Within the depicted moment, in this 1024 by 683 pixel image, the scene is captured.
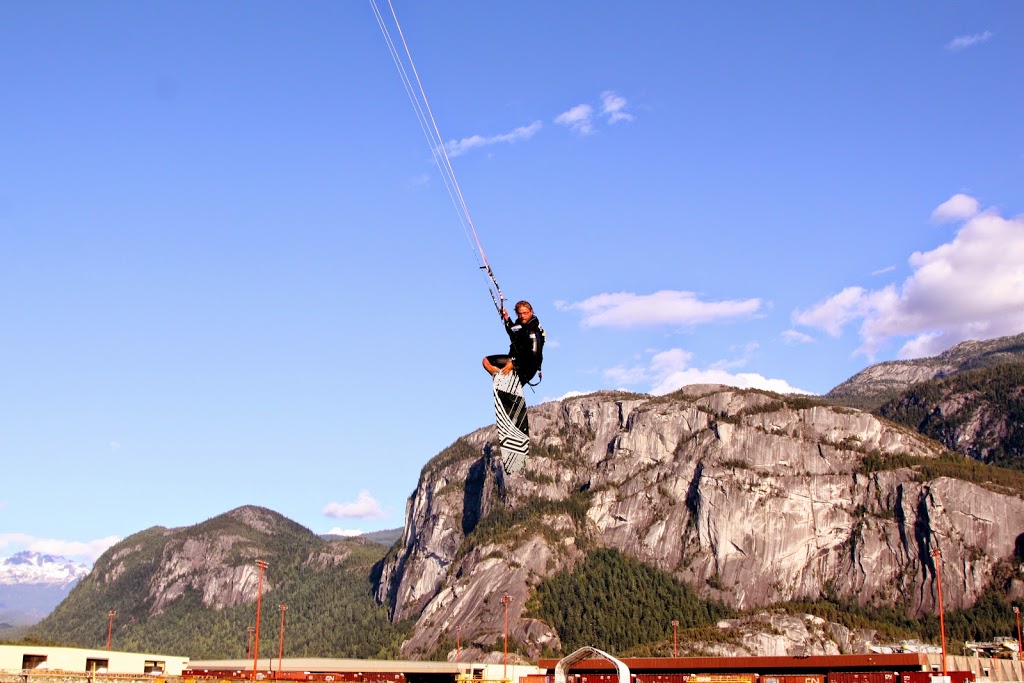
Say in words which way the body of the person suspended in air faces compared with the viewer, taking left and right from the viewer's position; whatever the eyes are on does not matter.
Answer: facing the viewer and to the left of the viewer
